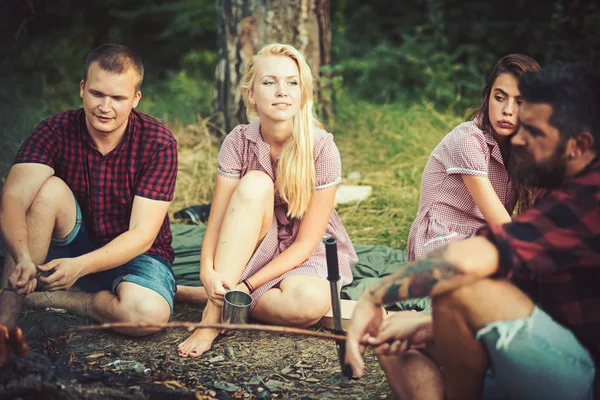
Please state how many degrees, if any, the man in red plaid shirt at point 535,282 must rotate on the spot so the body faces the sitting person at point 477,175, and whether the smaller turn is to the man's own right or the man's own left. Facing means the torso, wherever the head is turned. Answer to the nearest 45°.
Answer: approximately 90° to the man's own right

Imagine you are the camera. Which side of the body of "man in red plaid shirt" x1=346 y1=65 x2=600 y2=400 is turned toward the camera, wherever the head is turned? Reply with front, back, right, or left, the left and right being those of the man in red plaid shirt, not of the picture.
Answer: left
